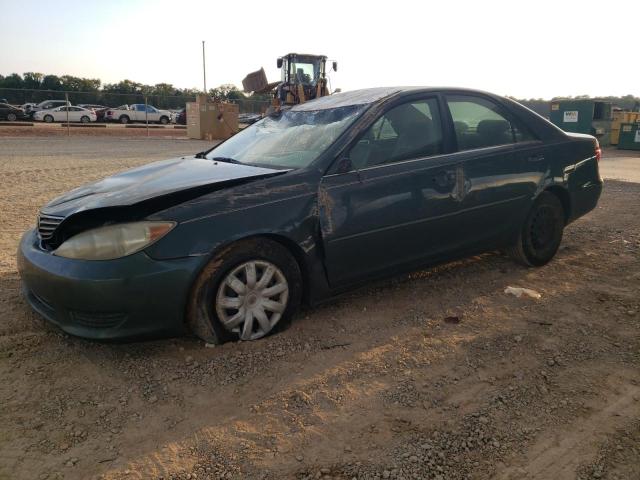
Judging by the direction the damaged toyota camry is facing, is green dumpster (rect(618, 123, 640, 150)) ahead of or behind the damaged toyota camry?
behind

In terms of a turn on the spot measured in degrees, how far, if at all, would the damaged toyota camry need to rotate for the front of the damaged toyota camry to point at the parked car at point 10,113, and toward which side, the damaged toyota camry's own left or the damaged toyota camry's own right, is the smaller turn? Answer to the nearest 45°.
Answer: approximately 90° to the damaged toyota camry's own right

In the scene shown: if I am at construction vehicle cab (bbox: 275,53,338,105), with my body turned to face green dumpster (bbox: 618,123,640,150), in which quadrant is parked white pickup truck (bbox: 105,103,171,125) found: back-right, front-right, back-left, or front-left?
back-left

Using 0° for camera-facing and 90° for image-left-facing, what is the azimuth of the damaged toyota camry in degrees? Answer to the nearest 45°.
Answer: approximately 45°

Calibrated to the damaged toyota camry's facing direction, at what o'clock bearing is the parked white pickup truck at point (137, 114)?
The parked white pickup truck is roughly at 4 o'clock from the damaged toyota camry.
